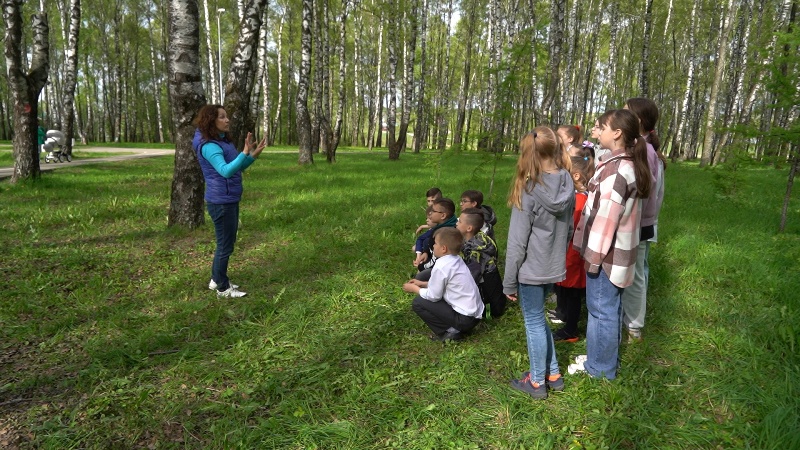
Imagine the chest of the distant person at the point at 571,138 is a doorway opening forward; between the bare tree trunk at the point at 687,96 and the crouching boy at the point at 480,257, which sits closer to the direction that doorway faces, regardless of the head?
the crouching boy

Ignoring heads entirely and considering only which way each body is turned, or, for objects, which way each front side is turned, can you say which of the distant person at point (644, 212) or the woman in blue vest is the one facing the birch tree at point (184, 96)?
the distant person

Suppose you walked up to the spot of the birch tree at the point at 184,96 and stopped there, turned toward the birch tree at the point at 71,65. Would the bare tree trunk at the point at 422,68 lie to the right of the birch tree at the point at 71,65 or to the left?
right

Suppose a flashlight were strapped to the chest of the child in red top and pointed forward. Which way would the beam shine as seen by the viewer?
to the viewer's left

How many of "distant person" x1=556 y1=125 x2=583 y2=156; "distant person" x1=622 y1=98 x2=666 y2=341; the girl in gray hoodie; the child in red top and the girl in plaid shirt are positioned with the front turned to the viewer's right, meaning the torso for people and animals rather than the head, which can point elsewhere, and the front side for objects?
0

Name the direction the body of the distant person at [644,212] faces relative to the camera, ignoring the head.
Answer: to the viewer's left

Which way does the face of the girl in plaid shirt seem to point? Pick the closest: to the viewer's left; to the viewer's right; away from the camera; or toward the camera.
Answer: to the viewer's left

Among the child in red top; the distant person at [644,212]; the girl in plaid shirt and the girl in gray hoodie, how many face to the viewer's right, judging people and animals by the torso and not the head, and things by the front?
0

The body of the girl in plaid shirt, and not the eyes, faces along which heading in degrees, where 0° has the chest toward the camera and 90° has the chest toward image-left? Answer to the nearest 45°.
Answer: approximately 90°

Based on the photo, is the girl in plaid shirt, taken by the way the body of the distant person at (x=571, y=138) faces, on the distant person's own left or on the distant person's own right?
on the distant person's own left

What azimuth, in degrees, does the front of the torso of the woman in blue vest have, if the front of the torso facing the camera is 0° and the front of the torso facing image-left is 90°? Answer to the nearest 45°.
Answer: approximately 270°

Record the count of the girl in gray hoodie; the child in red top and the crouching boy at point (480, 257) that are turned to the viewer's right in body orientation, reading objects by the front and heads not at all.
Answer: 0

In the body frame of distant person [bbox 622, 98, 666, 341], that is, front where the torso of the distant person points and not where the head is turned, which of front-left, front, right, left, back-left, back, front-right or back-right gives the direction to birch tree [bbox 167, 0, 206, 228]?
front

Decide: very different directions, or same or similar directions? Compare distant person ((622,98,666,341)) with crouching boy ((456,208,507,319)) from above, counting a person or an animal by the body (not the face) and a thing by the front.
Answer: same or similar directions

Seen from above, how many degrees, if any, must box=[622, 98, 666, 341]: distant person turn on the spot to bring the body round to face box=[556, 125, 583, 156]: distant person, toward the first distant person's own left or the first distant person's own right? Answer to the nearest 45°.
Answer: approximately 45° to the first distant person's own right

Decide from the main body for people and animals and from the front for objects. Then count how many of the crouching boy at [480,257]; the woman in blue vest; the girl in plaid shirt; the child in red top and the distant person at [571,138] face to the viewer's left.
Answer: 4

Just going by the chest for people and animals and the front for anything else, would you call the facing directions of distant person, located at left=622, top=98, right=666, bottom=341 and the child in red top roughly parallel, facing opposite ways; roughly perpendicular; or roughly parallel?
roughly parallel
